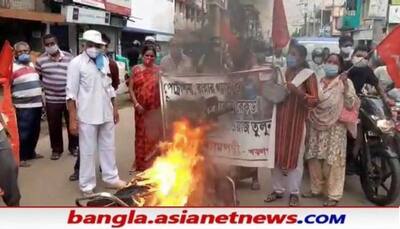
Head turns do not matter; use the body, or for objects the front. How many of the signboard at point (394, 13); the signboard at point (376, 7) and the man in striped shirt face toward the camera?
3

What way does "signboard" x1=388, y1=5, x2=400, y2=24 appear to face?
toward the camera

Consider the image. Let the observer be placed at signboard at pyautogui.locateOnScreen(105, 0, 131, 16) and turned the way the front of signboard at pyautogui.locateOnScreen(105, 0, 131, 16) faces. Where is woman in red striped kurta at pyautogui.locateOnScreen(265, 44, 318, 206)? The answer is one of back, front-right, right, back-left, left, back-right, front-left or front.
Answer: front-right

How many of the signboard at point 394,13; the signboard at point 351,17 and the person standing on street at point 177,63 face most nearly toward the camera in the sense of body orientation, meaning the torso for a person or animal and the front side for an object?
3

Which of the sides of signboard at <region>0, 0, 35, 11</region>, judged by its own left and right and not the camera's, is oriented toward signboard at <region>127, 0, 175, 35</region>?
left

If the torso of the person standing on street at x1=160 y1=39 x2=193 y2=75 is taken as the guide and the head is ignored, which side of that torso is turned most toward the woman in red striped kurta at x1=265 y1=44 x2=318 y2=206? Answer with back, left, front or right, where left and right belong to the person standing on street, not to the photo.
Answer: left

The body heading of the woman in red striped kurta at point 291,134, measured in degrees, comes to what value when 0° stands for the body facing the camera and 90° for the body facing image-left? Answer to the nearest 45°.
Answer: approximately 45°

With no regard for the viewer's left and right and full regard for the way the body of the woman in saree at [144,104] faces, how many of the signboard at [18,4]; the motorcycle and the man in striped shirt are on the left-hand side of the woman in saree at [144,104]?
1

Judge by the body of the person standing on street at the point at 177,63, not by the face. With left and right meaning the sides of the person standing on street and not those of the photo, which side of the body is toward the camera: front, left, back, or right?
front

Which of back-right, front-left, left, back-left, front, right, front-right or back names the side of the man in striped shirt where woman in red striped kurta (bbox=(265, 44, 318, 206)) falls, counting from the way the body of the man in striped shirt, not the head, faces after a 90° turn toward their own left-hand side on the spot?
front-right
